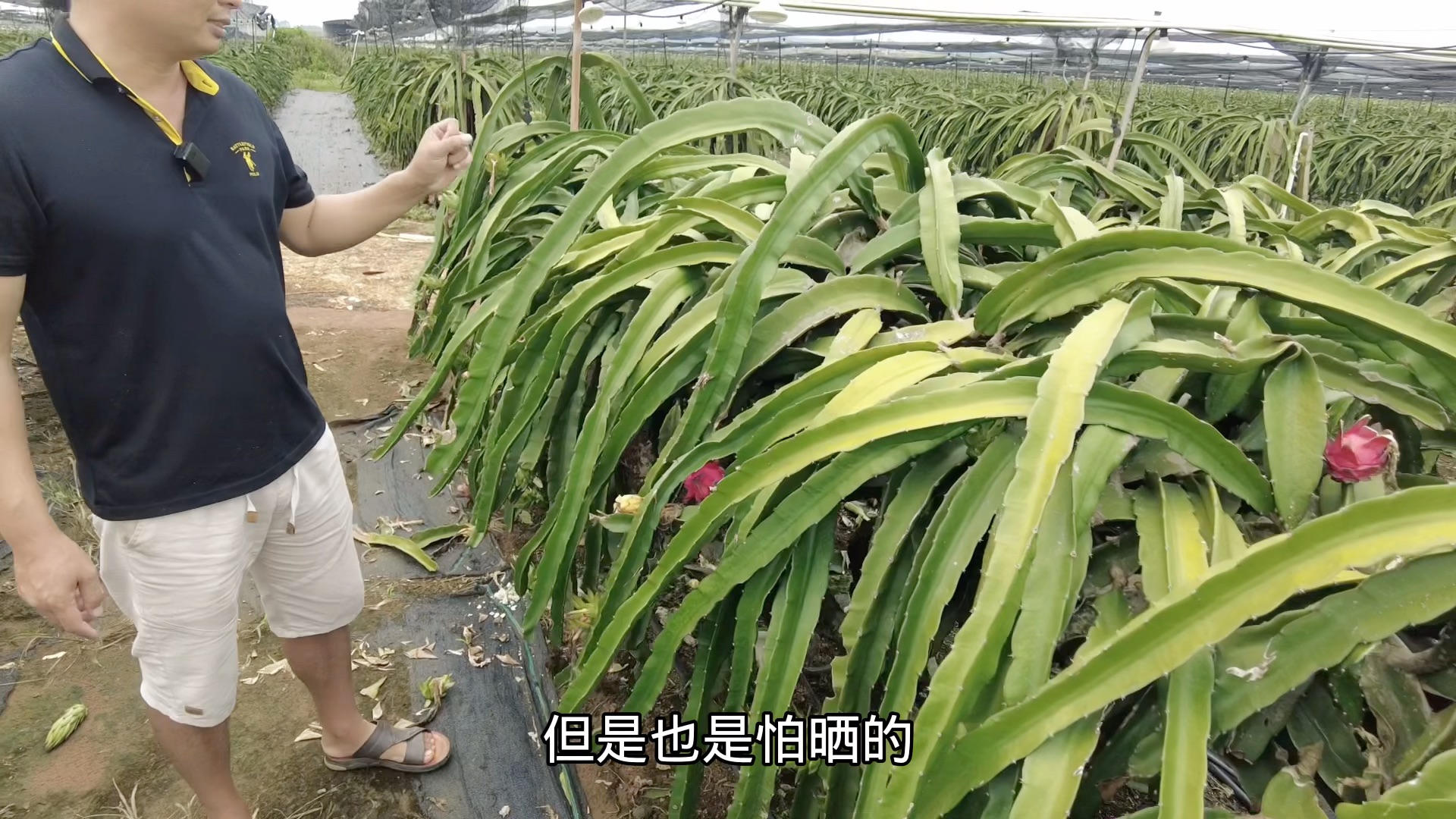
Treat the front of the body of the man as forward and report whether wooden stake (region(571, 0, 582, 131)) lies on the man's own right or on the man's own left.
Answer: on the man's own left

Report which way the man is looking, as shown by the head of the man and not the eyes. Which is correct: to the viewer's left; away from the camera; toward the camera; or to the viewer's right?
to the viewer's right

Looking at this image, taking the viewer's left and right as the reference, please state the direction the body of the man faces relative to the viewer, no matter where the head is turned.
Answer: facing the viewer and to the right of the viewer
